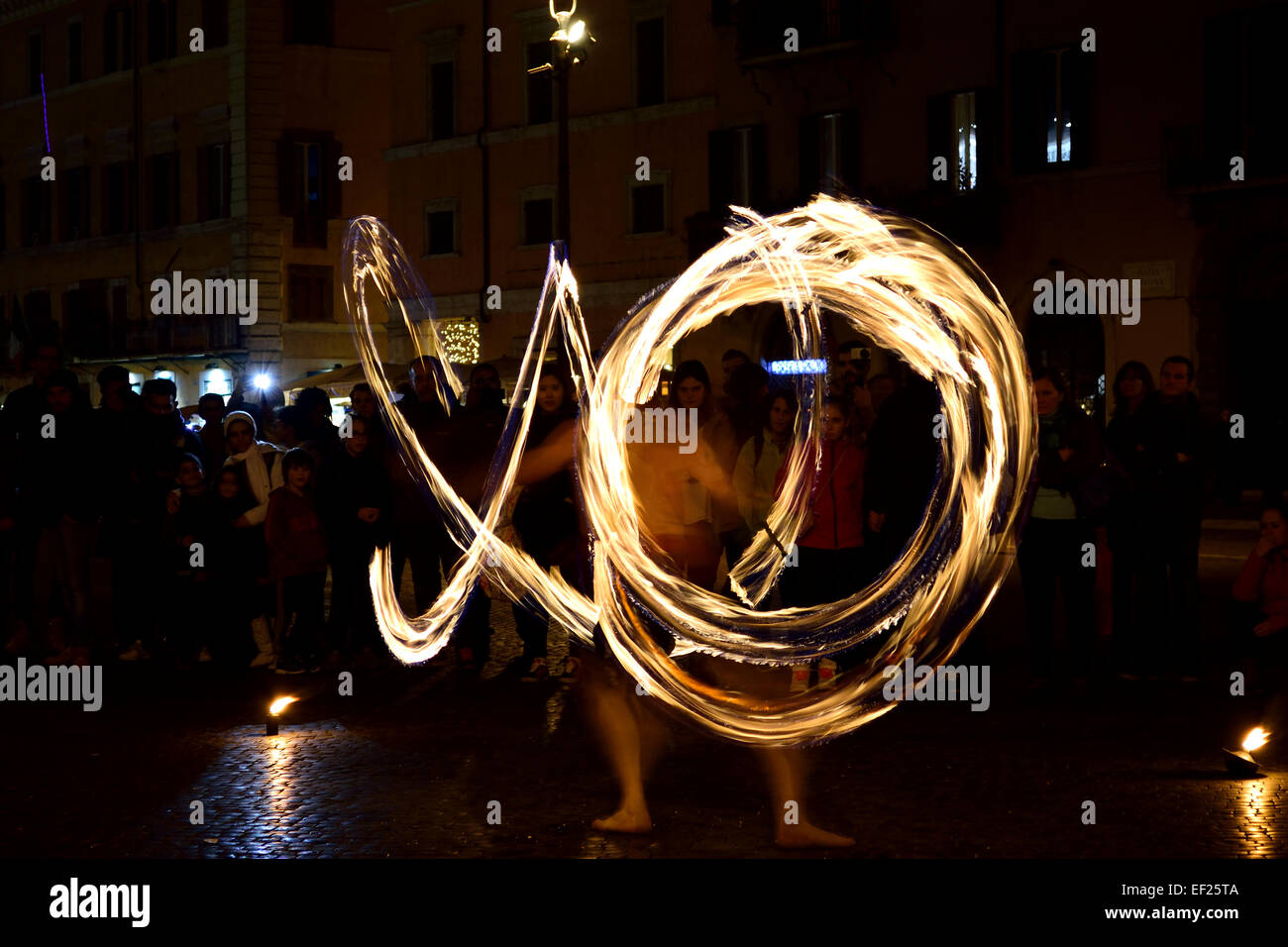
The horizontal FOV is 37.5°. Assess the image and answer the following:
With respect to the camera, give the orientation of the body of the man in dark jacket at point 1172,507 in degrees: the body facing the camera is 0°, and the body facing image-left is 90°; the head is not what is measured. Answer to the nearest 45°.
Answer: approximately 0°

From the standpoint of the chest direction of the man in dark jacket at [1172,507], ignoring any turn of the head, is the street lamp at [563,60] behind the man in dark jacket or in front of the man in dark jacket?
behind

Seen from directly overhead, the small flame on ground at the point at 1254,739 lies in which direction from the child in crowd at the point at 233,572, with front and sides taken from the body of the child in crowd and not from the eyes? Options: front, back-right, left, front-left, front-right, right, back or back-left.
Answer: front-left

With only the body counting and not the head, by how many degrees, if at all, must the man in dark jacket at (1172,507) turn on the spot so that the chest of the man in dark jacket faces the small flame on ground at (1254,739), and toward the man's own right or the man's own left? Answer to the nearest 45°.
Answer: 0° — they already face it

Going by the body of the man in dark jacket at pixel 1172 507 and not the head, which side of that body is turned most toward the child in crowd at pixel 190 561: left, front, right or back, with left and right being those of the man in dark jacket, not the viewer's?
right

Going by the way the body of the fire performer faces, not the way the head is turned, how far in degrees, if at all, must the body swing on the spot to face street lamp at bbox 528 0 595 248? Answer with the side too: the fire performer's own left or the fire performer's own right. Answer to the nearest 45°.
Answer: approximately 180°

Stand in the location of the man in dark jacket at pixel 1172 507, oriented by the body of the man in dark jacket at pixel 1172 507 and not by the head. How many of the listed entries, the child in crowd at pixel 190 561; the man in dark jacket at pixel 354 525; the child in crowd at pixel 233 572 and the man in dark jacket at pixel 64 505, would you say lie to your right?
4

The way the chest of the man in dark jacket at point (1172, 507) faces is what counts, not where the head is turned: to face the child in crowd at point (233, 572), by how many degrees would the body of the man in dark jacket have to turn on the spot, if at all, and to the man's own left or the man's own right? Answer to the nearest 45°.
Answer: approximately 90° to the man's own right

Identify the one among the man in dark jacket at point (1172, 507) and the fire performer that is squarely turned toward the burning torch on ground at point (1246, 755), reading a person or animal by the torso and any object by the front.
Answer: the man in dark jacket
